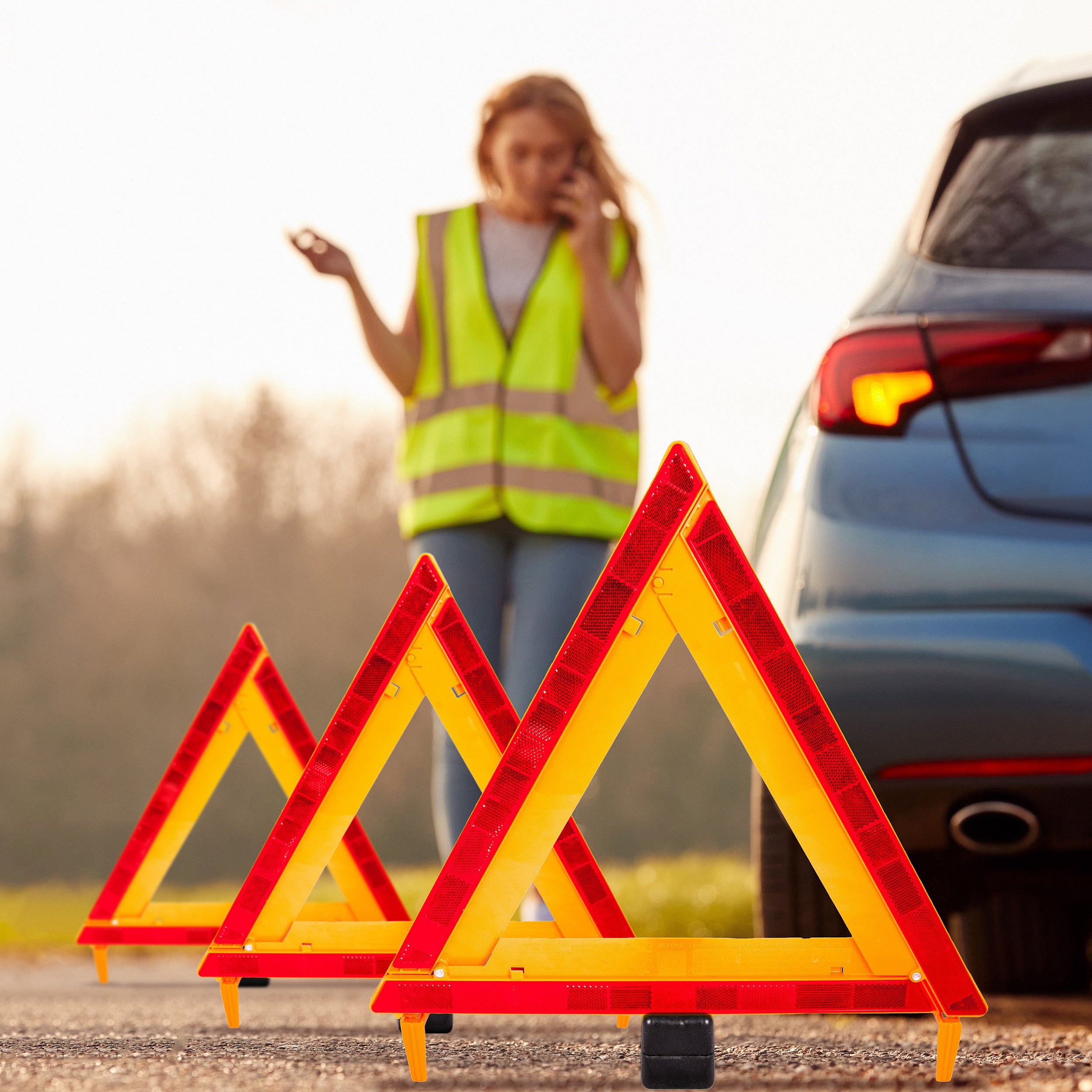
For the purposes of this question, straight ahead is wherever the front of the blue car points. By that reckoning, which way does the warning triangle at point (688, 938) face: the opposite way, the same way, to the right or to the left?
the opposite way

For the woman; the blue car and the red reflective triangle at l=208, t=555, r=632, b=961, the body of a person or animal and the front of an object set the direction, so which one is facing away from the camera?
the blue car

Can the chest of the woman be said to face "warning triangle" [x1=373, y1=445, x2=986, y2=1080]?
yes

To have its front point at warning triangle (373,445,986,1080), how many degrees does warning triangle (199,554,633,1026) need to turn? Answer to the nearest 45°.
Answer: approximately 45° to its left

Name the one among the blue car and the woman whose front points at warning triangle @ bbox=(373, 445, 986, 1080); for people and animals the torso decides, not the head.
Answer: the woman

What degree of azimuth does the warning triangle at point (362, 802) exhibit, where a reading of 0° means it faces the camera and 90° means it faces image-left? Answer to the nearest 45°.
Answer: approximately 0°

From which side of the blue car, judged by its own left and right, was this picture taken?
back

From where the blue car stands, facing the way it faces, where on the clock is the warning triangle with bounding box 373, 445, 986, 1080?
The warning triangle is roughly at 7 o'clock from the blue car.

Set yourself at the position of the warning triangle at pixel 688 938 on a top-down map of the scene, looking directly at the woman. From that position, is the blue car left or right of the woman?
right
